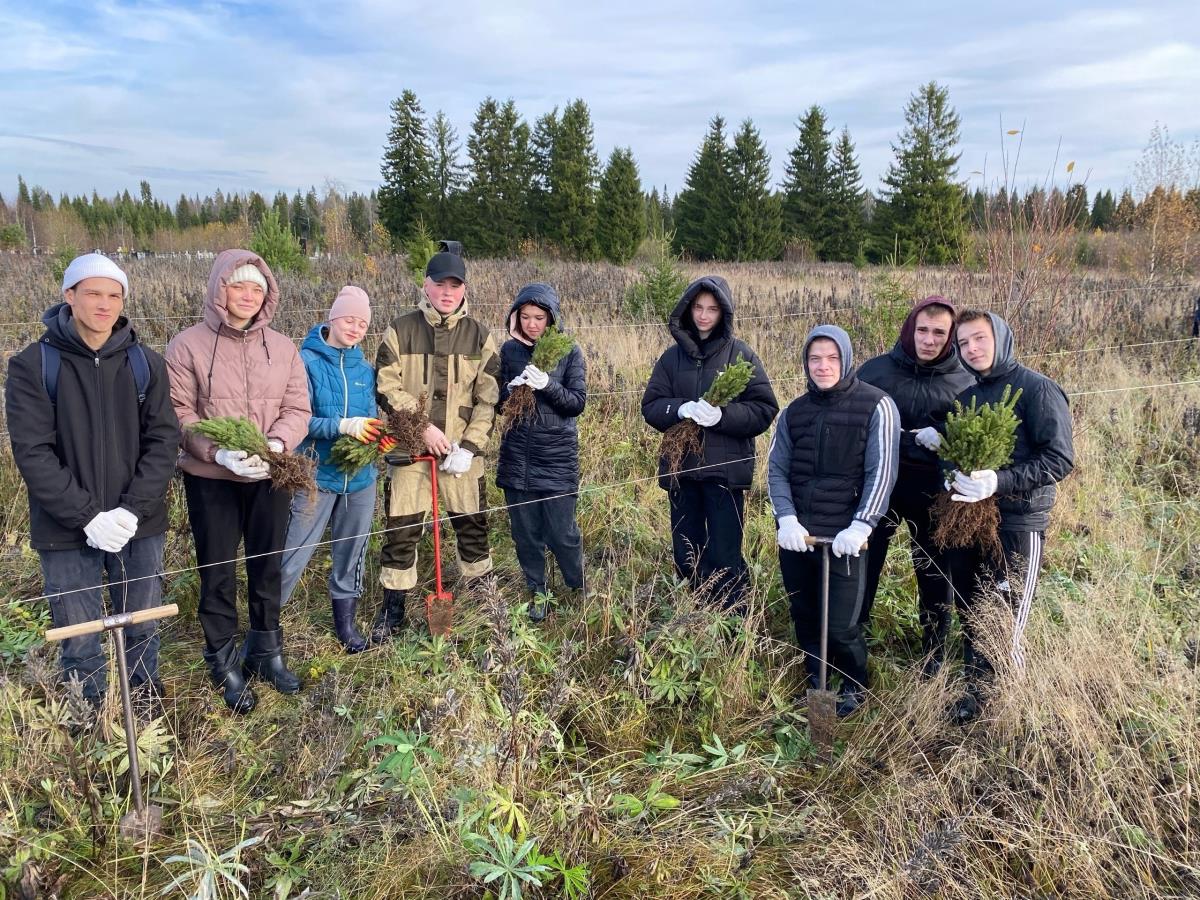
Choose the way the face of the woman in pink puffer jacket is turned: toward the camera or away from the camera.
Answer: toward the camera

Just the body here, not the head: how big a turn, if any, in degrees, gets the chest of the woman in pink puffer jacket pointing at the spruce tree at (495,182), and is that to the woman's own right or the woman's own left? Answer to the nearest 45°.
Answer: approximately 180°

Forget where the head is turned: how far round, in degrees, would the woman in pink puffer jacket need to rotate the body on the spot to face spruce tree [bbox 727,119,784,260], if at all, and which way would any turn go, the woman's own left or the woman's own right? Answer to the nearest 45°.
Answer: approximately 135° to the woman's own left

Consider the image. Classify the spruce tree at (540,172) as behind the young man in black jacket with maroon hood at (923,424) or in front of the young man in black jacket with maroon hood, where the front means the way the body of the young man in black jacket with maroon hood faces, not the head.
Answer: behind

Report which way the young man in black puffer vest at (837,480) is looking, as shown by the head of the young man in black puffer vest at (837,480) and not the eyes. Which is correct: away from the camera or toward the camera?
toward the camera

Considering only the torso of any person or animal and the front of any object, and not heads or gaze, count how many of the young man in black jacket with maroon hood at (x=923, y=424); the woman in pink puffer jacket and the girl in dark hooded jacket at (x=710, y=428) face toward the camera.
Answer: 3

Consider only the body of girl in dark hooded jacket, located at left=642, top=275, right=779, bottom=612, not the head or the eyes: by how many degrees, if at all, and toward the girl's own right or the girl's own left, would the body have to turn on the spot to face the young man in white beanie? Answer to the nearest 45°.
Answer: approximately 45° to the girl's own right

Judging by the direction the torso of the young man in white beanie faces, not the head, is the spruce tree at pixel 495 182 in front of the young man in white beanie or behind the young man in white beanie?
behind

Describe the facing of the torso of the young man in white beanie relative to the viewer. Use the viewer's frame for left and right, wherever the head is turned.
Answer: facing the viewer

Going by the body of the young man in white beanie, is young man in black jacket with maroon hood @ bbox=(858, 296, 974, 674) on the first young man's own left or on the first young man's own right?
on the first young man's own left

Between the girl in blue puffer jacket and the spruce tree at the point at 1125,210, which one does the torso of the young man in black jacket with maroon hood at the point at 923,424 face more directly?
the girl in blue puffer jacket

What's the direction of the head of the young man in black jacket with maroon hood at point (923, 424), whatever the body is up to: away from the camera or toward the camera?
toward the camera

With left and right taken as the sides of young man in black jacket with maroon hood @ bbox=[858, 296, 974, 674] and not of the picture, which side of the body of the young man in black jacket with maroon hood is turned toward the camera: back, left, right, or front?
front
